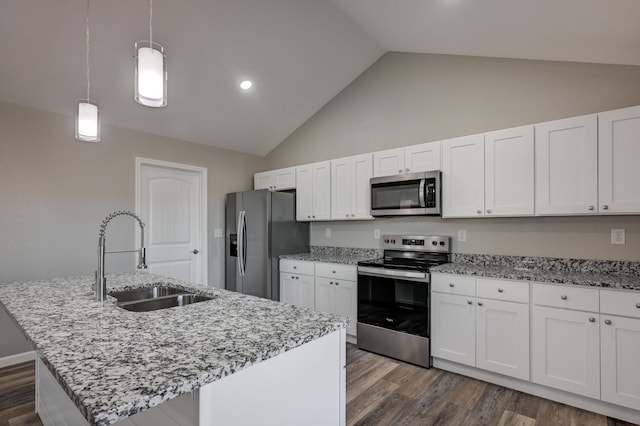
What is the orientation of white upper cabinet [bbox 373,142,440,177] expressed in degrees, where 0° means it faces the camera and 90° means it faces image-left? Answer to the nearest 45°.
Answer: approximately 45°

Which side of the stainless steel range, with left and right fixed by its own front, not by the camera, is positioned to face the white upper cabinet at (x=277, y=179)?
right

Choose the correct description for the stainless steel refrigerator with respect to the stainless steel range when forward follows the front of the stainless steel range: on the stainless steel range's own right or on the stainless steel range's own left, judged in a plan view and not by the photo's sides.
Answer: on the stainless steel range's own right

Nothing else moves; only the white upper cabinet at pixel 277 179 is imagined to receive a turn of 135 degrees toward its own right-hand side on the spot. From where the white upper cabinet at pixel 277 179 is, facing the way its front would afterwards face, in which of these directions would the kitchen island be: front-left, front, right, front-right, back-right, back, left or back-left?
back

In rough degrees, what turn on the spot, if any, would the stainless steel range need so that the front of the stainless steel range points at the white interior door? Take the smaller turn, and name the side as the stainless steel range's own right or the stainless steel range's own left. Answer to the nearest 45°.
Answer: approximately 45° to the stainless steel range's own right

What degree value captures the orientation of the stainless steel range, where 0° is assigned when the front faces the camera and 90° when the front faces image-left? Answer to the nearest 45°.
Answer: approximately 45°

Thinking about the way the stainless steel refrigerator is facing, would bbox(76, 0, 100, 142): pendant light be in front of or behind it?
in front

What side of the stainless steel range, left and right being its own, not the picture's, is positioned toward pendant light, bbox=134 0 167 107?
front

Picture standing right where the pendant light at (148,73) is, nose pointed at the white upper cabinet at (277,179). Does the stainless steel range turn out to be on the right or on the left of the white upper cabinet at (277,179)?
right

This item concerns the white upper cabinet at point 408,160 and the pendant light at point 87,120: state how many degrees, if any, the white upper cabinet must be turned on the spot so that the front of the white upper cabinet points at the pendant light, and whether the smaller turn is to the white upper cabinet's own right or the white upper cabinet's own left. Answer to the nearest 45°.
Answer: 0° — it already faces it

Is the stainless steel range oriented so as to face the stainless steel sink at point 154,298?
yes
